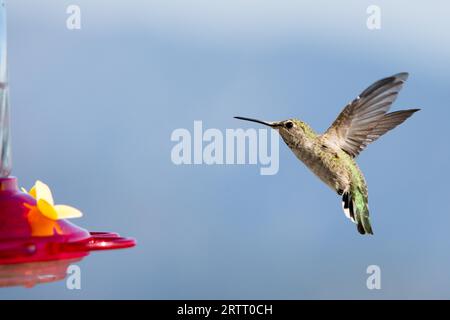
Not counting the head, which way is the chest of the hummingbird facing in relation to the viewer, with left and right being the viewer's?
facing to the left of the viewer
